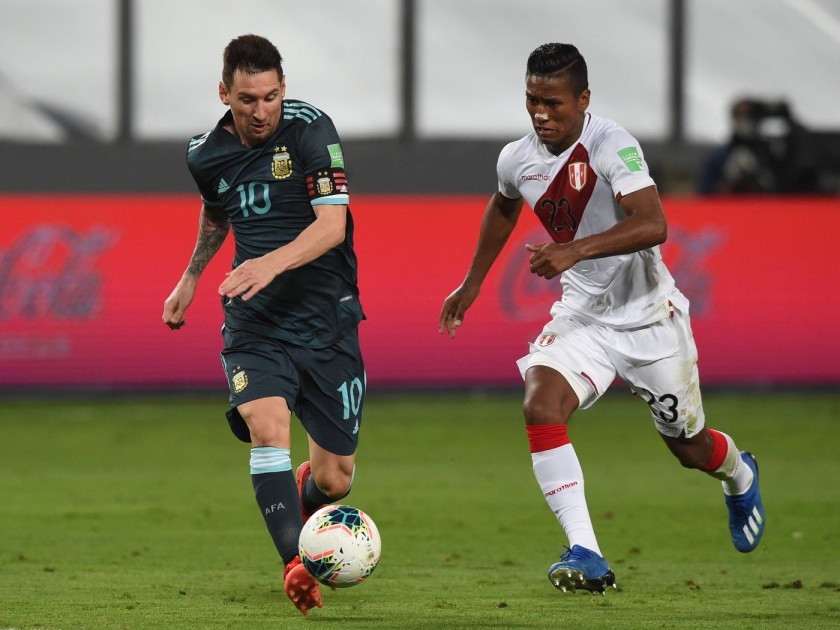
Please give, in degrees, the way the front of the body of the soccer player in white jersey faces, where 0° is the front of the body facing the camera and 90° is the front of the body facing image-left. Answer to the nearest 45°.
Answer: approximately 45°

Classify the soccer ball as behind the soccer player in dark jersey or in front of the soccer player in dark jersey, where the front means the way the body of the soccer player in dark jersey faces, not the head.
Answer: in front

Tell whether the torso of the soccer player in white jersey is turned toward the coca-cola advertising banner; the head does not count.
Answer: no

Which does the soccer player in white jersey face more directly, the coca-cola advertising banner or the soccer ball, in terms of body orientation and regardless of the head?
the soccer ball

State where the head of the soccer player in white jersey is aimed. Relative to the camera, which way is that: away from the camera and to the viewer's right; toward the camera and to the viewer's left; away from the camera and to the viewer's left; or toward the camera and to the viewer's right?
toward the camera and to the viewer's left

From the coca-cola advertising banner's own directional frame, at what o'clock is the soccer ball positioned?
The soccer ball is roughly at 12 o'clock from the coca-cola advertising banner.

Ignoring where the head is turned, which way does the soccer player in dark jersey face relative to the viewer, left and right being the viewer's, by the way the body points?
facing the viewer

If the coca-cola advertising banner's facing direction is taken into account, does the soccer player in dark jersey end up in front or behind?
in front

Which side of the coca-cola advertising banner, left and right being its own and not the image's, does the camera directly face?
front

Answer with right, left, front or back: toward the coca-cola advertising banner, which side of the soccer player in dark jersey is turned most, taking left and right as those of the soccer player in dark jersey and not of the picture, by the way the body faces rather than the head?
back

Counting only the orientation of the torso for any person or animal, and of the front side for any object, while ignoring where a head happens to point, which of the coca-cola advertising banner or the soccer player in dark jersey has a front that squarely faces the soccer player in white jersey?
the coca-cola advertising banner

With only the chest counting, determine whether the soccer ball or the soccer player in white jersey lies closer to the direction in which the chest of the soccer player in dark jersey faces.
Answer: the soccer ball

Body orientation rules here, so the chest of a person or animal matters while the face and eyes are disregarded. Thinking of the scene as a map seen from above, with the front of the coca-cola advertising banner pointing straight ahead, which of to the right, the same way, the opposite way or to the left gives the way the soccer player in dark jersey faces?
the same way
